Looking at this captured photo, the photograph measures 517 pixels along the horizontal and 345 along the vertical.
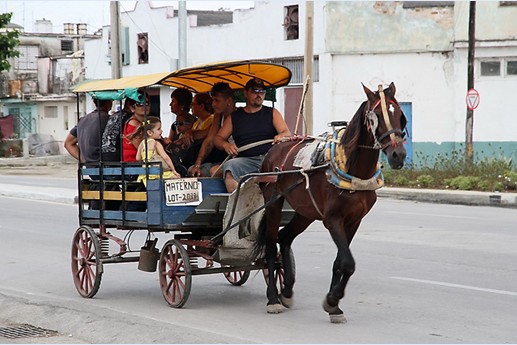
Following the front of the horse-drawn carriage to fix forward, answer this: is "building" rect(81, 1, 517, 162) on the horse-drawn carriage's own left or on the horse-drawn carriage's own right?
on the horse-drawn carriage's own left

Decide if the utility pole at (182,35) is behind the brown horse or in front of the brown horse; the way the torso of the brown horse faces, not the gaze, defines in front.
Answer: behind

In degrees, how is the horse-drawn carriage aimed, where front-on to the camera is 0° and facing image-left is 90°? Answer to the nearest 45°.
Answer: approximately 315°

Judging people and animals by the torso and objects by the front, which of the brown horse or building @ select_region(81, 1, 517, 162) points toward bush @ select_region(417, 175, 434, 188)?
the building

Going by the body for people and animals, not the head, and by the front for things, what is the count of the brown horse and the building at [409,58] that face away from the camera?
0

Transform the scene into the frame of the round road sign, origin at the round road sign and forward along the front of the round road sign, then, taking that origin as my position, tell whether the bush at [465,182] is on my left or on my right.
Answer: on my right

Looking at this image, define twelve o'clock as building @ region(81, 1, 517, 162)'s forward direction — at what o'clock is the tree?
The tree is roughly at 4 o'clock from the building.

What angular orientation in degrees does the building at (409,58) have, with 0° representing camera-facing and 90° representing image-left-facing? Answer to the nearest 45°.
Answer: approximately 0°

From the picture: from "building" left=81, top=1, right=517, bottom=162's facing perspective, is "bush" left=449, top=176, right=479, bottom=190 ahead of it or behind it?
ahead

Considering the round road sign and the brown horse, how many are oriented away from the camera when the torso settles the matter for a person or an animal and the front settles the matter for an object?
0
